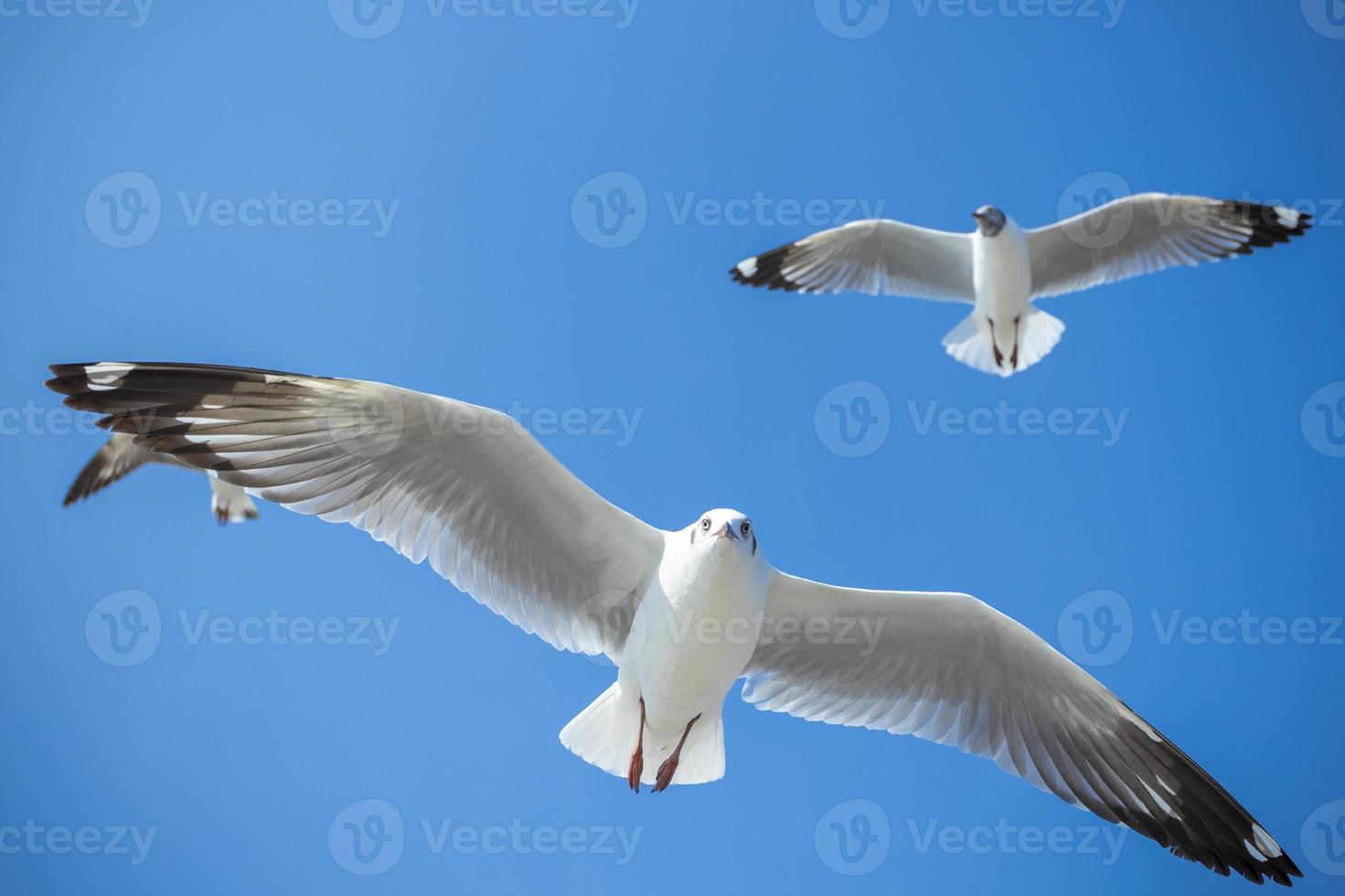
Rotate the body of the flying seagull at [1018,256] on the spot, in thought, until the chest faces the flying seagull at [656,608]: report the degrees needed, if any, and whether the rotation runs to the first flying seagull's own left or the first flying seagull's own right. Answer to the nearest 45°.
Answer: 0° — it already faces it

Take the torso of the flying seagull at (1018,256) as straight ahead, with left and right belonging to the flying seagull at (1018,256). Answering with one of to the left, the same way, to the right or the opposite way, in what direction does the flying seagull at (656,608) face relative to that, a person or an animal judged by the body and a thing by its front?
the same way

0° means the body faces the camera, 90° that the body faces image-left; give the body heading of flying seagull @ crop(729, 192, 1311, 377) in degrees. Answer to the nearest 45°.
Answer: approximately 0°

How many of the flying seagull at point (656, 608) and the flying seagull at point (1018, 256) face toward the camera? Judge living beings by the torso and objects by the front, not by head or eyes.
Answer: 2

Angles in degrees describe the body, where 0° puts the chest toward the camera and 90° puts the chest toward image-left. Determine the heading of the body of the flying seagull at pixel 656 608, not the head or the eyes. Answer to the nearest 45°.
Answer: approximately 0°

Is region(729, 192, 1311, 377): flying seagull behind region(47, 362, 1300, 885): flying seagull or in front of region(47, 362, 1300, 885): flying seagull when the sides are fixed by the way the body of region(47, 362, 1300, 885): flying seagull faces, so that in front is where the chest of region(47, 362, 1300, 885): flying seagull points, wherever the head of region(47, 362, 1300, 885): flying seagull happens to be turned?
behind
